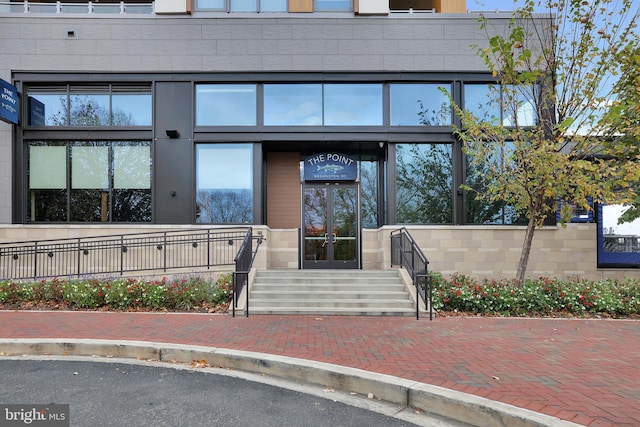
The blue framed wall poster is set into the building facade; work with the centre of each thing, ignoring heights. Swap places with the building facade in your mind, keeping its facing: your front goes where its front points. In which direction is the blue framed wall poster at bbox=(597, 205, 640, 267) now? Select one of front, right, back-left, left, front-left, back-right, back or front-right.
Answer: left

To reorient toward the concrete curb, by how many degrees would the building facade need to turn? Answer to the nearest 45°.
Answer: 0° — it already faces it

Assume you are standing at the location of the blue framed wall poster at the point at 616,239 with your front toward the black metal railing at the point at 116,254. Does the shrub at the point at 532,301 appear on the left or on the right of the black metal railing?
left

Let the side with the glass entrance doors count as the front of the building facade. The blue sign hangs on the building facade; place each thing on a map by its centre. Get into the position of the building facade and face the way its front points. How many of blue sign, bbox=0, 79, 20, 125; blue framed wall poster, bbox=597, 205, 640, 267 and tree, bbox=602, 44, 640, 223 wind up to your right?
1

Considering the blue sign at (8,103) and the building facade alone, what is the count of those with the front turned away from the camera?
0

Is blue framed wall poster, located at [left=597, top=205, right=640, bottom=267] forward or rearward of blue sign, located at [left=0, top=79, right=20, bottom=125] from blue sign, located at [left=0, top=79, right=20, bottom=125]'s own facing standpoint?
forward

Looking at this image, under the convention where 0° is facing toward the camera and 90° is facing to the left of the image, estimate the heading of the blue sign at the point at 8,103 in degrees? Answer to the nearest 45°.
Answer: approximately 315°

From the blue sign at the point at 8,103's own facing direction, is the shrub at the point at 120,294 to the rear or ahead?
ahead

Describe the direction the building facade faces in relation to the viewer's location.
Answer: facing the viewer
